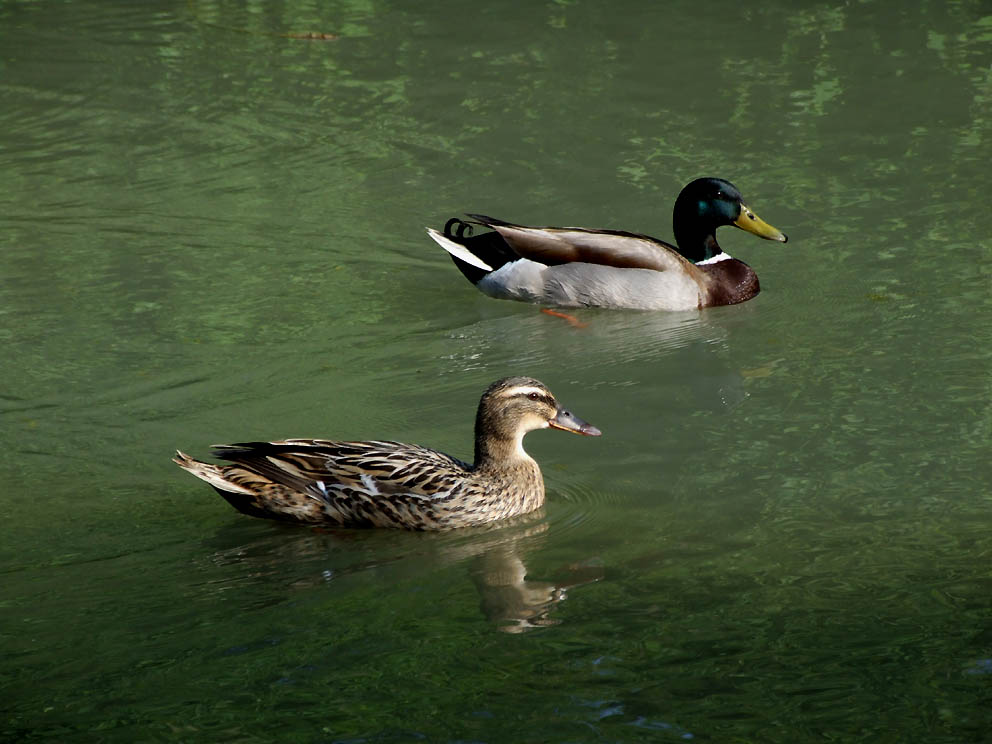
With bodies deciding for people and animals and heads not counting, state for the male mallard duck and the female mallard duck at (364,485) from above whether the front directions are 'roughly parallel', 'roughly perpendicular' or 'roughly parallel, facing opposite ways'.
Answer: roughly parallel

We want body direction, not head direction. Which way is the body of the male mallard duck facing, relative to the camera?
to the viewer's right

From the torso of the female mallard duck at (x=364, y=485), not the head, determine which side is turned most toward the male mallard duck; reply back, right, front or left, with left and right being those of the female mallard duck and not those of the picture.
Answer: left

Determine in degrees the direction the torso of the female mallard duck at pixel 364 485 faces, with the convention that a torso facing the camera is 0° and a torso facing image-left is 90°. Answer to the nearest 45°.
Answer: approximately 270°

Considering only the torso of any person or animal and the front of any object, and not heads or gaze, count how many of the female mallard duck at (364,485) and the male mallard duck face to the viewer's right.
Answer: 2

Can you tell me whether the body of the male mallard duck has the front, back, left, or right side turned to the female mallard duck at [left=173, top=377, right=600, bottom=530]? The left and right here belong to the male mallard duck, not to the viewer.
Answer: right
